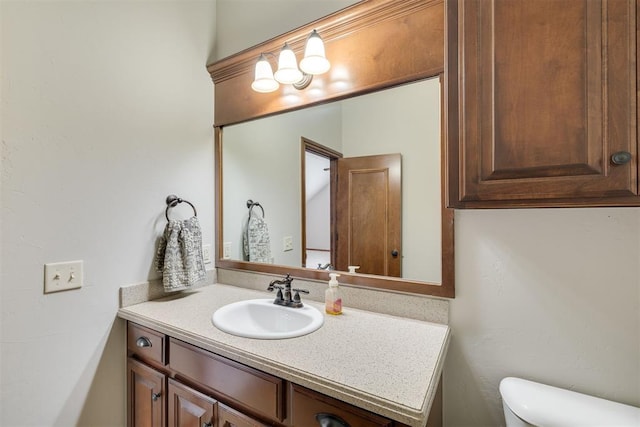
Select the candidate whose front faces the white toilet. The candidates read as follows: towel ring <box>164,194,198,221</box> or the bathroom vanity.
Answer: the towel ring

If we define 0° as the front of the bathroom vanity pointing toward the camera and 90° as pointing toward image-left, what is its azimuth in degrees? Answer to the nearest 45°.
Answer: approximately 45°

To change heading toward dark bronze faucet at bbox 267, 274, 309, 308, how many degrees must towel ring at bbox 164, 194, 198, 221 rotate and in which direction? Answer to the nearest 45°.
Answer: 0° — it already faces it

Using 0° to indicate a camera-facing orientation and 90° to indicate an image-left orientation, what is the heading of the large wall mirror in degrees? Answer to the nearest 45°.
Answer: approximately 45°

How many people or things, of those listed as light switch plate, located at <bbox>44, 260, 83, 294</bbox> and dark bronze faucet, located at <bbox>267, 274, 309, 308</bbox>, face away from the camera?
0

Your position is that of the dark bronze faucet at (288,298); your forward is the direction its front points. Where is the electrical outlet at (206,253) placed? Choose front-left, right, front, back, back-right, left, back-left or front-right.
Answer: right

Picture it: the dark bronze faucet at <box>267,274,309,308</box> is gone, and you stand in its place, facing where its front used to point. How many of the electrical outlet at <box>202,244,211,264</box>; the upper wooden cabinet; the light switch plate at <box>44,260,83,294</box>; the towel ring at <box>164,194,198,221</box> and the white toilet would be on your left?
2

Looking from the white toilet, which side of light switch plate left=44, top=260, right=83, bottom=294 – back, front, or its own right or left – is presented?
front

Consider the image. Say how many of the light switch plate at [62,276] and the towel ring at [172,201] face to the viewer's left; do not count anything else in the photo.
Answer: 0
